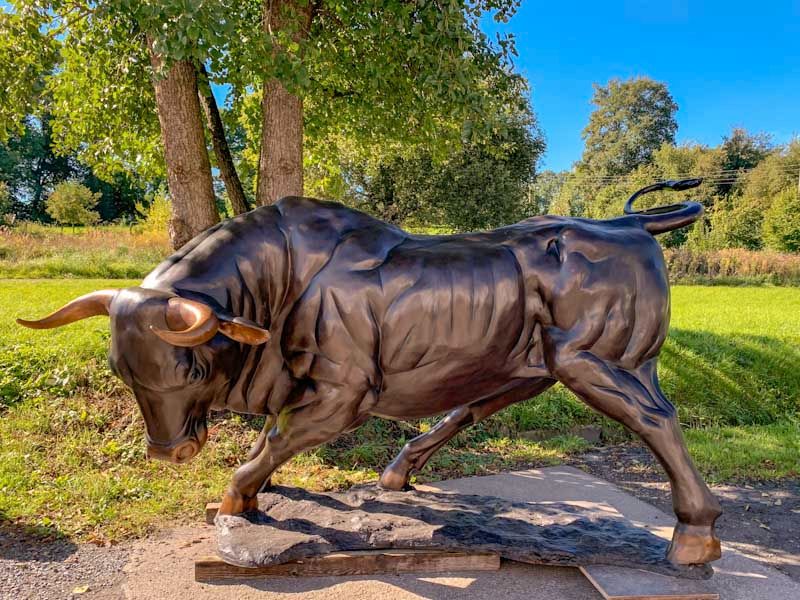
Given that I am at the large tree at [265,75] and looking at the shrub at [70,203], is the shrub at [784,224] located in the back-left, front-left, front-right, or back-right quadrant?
front-right

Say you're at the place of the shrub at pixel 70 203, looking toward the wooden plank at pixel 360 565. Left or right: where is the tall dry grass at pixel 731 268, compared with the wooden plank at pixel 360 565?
left

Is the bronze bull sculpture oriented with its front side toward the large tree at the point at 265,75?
no

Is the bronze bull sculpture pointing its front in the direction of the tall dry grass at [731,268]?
no

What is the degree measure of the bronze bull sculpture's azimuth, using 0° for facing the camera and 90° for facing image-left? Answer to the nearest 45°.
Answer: approximately 90°

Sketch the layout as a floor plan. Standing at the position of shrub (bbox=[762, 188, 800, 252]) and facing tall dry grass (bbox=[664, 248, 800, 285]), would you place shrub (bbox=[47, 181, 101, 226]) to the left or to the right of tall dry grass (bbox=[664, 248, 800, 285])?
right
